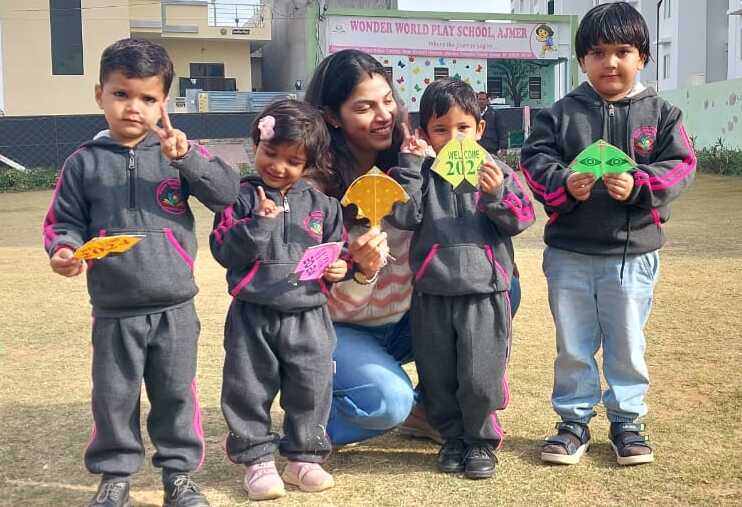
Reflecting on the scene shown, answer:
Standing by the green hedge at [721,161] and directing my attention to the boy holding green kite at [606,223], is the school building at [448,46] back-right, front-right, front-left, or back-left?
back-right

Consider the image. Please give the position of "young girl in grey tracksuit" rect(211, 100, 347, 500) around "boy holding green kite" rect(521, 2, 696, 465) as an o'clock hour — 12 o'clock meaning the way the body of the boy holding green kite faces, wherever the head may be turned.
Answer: The young girl in grey tracksuit is roughly at 2 o'clock from the boy holding green kite.

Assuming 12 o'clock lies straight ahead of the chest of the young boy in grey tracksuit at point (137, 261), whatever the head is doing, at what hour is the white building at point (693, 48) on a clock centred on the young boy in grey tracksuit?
The white building is roughly at 7 o'clock from the young boy in grey tracksuit.

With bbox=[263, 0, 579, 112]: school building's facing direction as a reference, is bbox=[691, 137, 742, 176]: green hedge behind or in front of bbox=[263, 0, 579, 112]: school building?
in front

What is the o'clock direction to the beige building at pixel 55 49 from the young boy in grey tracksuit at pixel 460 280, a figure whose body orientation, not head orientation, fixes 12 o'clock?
The beige building is roughly at 5 o'clock from the young boy in grey tracksuit.

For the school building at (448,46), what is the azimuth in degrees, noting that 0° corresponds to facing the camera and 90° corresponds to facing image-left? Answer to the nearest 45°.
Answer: approximately 0°

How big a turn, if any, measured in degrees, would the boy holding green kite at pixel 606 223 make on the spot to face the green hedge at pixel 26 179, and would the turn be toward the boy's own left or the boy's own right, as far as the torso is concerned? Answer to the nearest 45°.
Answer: approximately 135° to the boy's own right

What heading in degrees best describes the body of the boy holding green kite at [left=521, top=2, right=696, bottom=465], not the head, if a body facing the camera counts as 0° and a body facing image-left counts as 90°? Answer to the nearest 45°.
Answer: approximately 0°

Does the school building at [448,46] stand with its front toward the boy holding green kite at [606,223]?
yes

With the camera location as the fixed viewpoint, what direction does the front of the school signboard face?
facing the viewer

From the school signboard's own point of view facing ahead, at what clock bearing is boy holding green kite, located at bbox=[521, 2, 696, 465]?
The boy holding green kite is roughly at 12 o'clock from the school signboard.

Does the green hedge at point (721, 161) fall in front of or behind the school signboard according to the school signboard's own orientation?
in front
